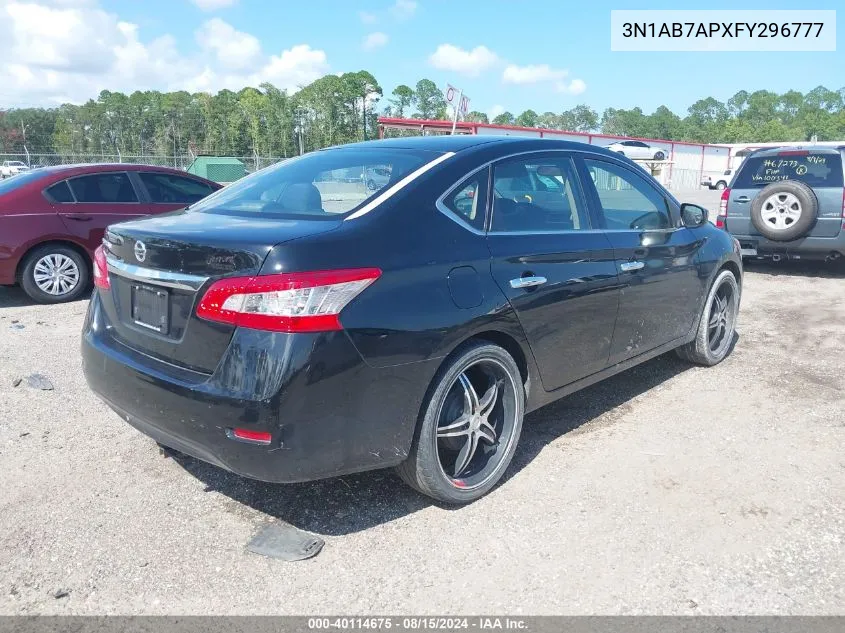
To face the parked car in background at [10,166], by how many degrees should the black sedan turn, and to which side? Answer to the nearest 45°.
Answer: approximately 90° to its left

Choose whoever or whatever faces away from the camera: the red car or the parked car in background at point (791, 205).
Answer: the parked car in background

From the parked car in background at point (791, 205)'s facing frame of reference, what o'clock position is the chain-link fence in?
The chain-link fence is roughly at 10 o'clock from the parked car in background.

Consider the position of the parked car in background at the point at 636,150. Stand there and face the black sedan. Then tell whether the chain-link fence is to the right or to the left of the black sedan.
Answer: right

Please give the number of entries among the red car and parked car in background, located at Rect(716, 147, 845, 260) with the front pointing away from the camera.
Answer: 1

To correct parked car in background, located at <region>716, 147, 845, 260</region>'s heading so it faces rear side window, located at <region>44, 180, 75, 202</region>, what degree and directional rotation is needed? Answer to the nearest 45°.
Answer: approximately 135° to its left

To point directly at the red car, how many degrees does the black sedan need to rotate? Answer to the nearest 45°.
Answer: approximately 90° to its left

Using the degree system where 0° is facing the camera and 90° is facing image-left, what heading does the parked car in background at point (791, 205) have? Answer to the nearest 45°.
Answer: approximately 180°

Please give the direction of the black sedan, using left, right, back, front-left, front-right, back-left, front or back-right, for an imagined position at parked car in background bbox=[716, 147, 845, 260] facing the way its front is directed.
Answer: back

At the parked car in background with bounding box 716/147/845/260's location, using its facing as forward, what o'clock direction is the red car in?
The red car is roughly at 8 o'clock from the parked car in background.

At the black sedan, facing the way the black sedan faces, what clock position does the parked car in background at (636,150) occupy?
The parked car in background is roughly at 11 o'clock from the black sedan.

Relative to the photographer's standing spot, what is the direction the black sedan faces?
facing away from the viewer and to the right of the viewer

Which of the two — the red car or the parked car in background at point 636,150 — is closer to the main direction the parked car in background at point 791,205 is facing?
the parked car in background
